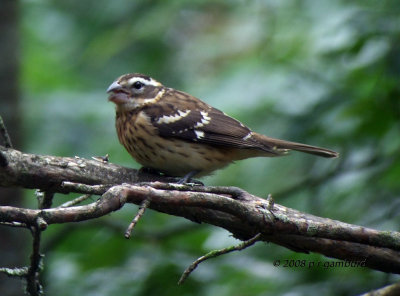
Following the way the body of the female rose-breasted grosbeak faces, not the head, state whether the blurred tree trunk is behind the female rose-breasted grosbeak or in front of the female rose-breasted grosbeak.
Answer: in front

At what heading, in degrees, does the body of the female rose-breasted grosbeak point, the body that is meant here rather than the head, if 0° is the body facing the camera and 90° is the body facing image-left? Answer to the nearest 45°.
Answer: approximately 90°
